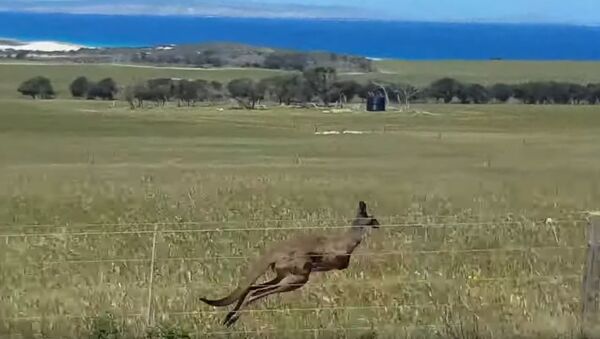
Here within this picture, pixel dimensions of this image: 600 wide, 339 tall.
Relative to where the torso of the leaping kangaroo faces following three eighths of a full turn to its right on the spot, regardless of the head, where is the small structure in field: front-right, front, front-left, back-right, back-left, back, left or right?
back-right

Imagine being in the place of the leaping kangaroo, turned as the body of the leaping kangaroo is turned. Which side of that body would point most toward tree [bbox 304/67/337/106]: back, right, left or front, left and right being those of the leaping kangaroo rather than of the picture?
left

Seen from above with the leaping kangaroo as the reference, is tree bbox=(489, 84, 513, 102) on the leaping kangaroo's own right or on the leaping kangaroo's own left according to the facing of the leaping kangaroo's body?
on the leaping kangaroo's own left

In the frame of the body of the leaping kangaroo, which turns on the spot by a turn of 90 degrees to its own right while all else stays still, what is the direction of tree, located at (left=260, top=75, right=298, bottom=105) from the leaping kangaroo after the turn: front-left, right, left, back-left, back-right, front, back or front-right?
back

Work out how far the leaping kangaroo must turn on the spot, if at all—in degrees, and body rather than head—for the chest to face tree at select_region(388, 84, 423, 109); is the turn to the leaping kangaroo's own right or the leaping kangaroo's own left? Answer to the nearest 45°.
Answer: approximately 90° to the leaping kangaroo's own left

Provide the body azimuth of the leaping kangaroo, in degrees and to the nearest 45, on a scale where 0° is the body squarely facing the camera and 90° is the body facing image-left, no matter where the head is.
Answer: approximately 270°

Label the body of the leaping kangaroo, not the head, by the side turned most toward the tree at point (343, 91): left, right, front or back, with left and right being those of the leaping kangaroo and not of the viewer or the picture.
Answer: left

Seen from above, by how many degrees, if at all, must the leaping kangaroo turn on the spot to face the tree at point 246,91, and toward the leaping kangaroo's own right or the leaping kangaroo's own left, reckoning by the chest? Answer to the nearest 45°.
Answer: approximately 90° to the leaping kangaroo's own left

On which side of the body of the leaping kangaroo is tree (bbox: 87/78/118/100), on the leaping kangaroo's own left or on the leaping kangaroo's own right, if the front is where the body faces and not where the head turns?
on the leaping kangaroo's own left

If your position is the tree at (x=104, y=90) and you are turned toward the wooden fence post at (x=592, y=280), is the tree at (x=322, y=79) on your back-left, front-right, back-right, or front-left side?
front-left

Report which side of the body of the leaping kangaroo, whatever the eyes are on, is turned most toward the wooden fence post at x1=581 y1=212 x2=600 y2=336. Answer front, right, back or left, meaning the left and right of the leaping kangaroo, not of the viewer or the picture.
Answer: front
